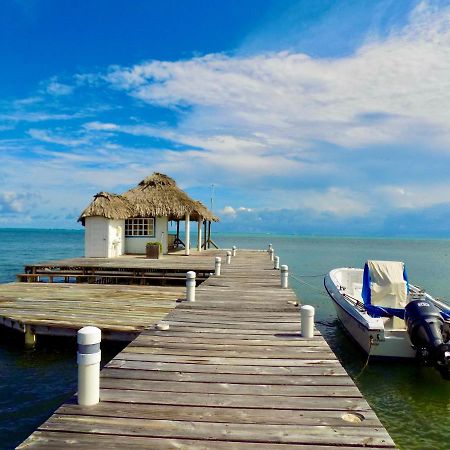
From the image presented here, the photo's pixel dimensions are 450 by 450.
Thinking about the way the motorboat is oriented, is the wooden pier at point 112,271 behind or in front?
in front

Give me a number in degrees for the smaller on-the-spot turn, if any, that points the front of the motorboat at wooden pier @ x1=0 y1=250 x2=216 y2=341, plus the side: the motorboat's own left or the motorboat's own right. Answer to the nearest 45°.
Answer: approximately 45° to the motorboat's own left

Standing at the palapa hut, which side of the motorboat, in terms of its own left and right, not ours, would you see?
front

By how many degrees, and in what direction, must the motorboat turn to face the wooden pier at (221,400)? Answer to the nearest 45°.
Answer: approximately 135° to its left

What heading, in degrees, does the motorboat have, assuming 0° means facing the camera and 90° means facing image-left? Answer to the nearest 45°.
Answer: approximately 135°
